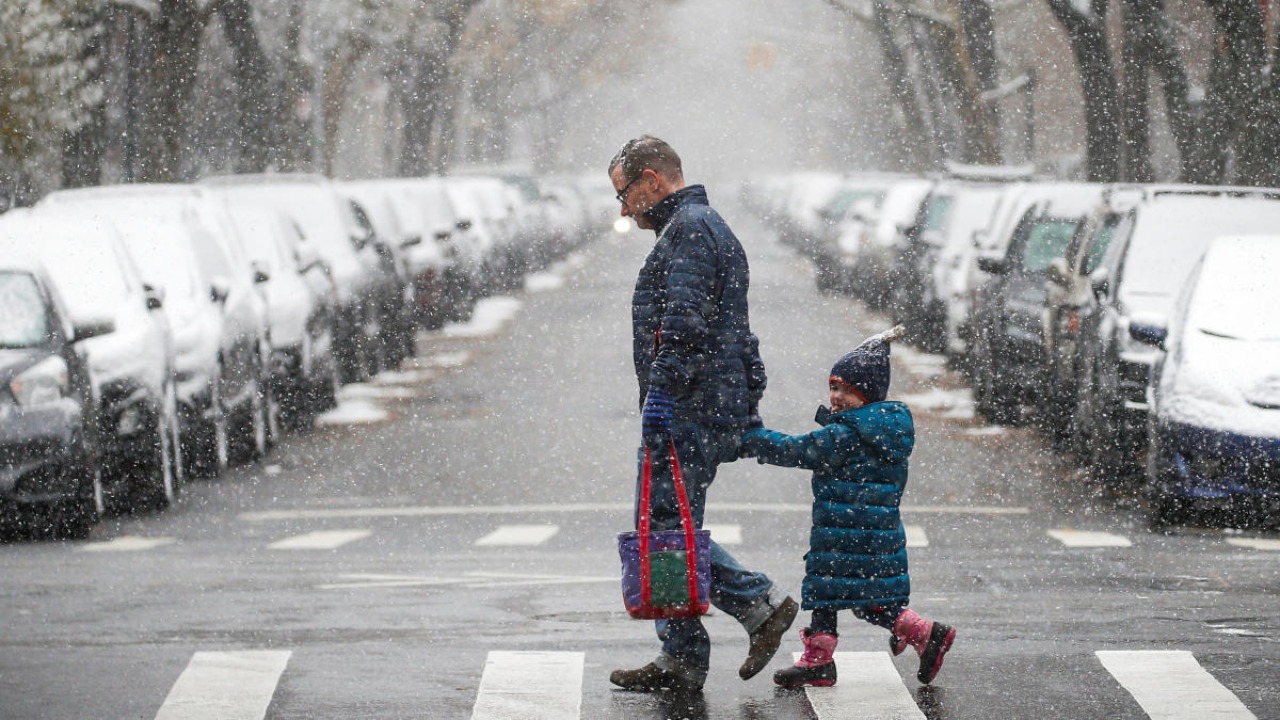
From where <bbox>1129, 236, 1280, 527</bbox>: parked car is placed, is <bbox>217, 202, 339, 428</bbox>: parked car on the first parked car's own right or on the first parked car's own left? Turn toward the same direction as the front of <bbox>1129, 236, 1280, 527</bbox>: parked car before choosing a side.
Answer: on the first parked car's own right

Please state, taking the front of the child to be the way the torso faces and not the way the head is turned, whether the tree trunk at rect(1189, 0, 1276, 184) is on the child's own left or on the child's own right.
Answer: on the child's own right

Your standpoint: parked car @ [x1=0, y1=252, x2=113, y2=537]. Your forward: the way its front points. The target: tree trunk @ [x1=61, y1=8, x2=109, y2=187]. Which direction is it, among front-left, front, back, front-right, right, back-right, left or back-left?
back

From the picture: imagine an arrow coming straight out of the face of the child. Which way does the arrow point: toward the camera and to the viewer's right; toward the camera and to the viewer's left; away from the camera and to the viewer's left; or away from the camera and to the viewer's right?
toward the camera and to the viewer's left

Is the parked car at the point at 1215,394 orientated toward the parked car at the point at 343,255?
no

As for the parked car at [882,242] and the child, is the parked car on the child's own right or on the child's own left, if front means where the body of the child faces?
on the child's own right

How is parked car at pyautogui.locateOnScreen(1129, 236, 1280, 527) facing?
toward the camera

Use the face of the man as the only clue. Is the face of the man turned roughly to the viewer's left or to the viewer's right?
to the viewer's left

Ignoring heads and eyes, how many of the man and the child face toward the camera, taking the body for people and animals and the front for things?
0

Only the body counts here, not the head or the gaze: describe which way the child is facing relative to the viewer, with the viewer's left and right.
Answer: facing to the left of the viewer

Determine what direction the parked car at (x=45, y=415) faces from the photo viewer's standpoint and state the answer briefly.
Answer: facing the viewer

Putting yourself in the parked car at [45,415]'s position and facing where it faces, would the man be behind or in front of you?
in front

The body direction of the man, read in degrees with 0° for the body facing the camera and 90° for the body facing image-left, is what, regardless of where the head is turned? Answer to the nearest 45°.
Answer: approximately 90°

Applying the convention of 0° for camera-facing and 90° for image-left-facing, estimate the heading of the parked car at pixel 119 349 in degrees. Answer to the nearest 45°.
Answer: approximately 0°

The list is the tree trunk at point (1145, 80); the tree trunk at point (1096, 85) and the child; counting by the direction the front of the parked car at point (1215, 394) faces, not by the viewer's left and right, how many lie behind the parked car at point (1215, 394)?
2

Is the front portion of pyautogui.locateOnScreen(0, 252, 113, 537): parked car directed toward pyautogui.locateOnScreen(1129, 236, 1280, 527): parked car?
no
